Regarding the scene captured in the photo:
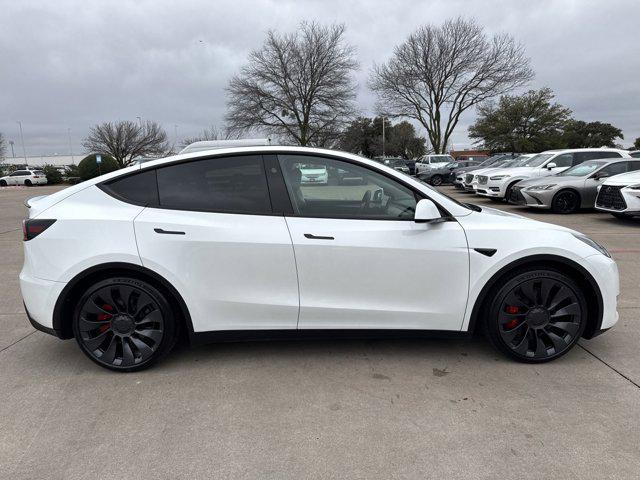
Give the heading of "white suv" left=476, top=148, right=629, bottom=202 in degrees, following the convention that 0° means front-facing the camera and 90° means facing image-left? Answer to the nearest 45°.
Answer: approximately 45°

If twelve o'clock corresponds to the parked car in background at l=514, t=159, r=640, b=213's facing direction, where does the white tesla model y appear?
The white tesla model y is roughly at 11 o'clock from the parked car in background.

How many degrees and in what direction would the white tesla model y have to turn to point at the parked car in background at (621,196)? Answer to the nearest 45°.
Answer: approximately 45° to its left

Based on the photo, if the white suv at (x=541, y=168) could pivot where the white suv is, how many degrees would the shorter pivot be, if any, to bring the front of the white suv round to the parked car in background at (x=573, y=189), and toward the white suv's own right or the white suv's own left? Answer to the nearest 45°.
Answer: approximately 45° to the white suv's own left

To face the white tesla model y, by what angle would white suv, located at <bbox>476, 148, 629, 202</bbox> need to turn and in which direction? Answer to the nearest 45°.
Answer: approximately 45° to its left

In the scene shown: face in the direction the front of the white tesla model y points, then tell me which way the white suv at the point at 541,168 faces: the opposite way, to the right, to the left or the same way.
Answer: the opposite way

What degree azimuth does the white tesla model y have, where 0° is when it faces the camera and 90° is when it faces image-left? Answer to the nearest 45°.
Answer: approximately 270°

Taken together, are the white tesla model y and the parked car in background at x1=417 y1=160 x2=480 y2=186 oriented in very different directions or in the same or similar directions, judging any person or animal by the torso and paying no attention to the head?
very different directions

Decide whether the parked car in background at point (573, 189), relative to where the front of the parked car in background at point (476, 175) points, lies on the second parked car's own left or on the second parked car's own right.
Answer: on the second parked car's own left

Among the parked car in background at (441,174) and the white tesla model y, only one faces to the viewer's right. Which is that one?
the white tesla model y

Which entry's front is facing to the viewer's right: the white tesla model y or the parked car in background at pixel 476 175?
the white tesla model y

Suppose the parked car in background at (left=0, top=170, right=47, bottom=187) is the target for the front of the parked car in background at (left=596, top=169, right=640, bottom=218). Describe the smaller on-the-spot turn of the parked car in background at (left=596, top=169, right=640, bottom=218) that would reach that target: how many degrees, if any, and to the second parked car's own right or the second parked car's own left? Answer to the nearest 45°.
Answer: approximately 45° to the second parked car's own right

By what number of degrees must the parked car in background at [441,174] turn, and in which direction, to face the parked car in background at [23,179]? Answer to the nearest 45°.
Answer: approximately 45° to its right

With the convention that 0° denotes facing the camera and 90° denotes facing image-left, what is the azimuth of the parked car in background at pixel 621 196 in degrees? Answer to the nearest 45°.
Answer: approximately 45°

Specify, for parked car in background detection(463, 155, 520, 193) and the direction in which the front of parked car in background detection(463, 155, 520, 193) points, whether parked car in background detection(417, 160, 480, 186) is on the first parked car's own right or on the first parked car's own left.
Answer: on the first parked car's own right

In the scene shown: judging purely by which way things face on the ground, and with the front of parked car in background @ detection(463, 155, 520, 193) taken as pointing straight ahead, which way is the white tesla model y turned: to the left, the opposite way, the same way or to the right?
the opposite way
